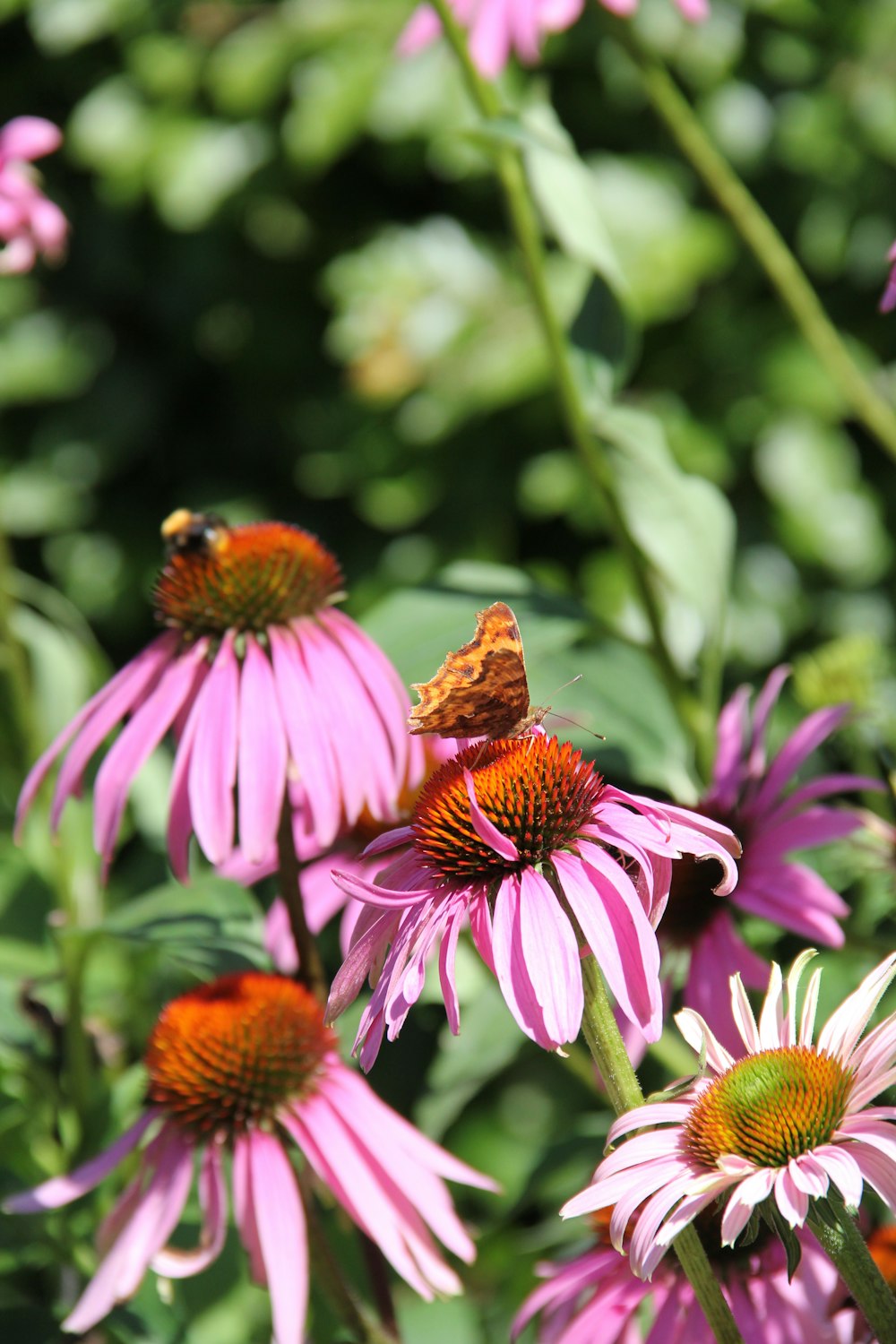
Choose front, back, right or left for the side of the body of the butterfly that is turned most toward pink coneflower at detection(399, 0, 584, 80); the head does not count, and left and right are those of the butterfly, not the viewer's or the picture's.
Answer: left

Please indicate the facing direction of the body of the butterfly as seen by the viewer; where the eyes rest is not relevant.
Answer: to the viewer's right
